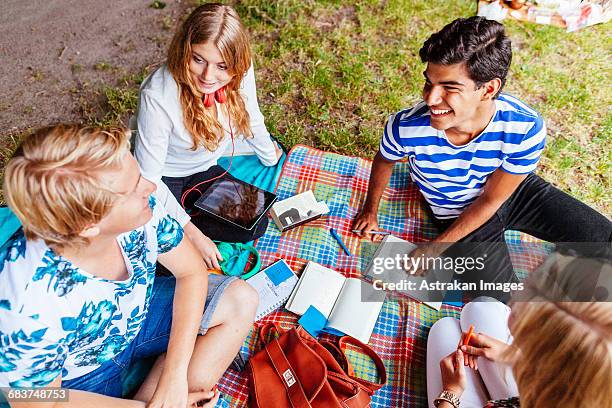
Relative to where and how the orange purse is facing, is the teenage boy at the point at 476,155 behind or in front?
behind

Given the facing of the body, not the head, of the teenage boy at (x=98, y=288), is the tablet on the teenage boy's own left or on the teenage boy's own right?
on the teenage boy's own left

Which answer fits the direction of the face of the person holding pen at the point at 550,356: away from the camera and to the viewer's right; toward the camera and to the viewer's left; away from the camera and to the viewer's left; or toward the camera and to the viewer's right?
away from the camera and to the viewer's left

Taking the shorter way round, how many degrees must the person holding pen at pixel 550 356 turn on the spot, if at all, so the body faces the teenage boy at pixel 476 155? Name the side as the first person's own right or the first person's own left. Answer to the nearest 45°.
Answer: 0° — they already face them

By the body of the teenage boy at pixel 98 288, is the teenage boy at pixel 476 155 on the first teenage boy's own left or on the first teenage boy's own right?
on the first teenage boy's own left

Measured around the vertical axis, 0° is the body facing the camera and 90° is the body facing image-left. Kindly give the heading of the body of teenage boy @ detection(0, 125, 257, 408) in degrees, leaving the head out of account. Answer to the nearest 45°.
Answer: approximately 315°

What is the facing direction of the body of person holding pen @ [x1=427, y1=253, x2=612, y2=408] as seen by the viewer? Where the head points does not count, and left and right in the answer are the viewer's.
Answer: facing away from the viewer and to the left of the viewer

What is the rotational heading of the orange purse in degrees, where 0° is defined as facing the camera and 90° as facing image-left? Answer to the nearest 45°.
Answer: approximately 45°
